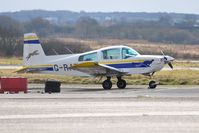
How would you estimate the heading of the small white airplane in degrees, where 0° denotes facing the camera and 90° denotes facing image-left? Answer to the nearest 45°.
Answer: approximately 270°
